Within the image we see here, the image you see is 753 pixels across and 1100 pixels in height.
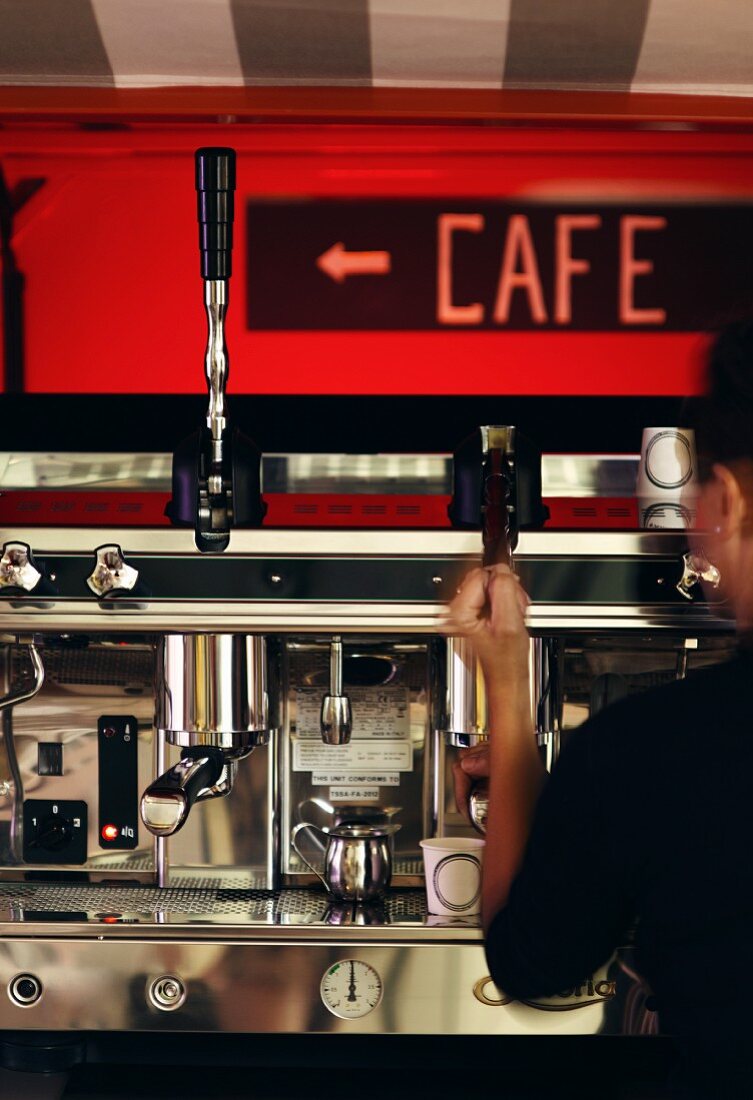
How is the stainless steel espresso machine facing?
toward the camera

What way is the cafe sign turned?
toward the camera

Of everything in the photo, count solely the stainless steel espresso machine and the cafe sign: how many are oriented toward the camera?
2

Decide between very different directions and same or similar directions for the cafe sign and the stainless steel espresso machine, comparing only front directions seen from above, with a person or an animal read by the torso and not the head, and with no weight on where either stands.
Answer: same or similar directions

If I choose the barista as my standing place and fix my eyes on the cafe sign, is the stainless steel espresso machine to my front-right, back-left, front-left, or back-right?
front-left

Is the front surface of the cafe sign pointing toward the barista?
yes
